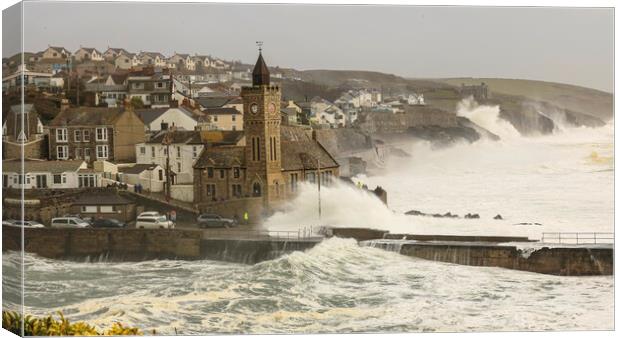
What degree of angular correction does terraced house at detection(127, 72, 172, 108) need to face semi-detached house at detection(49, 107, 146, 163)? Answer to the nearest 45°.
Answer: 0° — it already faces it

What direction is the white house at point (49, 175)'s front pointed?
toward the camera

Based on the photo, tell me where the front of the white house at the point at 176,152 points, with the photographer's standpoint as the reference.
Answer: facing the viewer

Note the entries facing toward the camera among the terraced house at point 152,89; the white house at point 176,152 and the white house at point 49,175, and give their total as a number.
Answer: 3

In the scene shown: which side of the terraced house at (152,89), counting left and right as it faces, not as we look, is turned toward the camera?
front

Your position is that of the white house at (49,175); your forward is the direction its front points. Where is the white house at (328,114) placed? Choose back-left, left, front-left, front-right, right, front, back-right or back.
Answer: left

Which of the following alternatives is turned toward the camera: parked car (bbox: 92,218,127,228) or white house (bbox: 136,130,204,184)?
the white house
